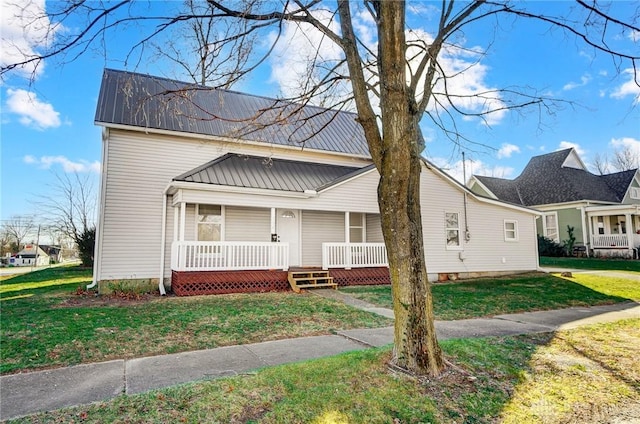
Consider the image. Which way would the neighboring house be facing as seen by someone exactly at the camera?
facing the viewer and to the right of the viewer

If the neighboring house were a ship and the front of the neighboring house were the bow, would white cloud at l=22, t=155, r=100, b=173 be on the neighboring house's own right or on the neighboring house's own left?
on the neighboring house's own right

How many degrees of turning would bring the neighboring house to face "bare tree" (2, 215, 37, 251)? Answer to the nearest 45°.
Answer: approximately 135° to its right

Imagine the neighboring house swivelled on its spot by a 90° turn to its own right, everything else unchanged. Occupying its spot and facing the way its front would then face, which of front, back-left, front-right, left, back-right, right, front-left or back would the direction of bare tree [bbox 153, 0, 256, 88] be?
front-left

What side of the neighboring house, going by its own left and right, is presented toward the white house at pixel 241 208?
right

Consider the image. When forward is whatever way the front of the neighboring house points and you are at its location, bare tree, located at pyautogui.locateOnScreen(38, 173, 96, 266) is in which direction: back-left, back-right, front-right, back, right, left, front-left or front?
right
